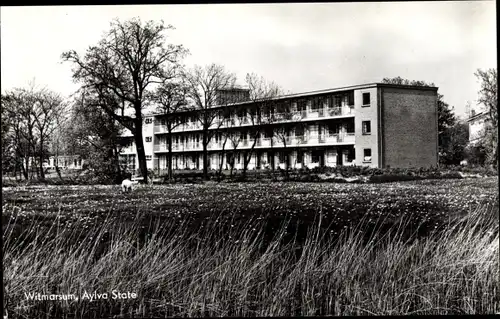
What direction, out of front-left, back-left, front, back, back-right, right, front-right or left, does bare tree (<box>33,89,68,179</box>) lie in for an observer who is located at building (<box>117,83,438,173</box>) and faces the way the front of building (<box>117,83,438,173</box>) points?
front-right

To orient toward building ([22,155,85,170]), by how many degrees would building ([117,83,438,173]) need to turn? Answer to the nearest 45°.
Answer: approximately 45° to its right

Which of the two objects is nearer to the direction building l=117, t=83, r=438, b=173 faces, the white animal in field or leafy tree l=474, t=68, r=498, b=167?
the white animal in field

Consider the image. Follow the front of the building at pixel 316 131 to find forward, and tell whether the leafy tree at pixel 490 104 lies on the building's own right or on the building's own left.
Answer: on the building's own left

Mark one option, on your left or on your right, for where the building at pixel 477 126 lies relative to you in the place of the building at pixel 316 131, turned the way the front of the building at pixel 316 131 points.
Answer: on your left

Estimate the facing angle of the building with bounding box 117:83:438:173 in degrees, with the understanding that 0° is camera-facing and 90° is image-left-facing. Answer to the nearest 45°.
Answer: approximately 45°
